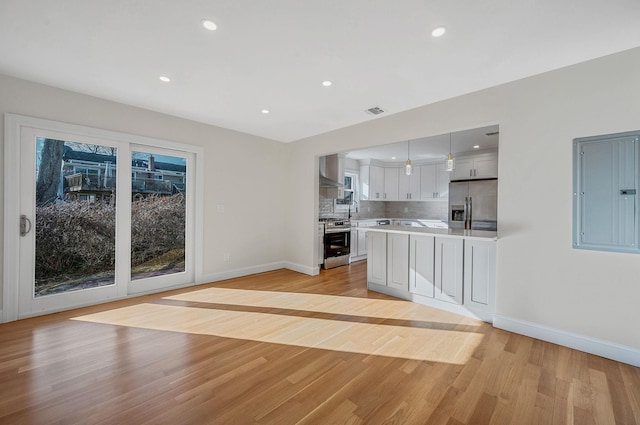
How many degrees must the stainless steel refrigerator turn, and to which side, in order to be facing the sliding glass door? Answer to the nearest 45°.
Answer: approximately 45° to its right

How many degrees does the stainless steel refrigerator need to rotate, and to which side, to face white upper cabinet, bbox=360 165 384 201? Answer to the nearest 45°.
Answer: approximately 90° to its right

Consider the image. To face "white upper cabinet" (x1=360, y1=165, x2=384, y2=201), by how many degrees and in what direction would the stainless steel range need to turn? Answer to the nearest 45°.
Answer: approximately 90° to its left

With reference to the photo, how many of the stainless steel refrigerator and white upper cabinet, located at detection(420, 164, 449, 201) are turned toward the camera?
2

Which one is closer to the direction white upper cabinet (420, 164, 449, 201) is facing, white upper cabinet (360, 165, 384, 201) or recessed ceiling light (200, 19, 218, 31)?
the recessed ceiling light

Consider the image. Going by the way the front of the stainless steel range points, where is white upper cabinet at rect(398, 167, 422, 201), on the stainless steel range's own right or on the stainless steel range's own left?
on the stainless steel range's own left

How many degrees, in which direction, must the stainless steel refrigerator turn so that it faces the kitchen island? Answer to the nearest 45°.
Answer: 0° — it already faces it

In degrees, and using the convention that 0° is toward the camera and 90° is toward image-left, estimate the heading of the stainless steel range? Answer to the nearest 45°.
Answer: approximately 315°
